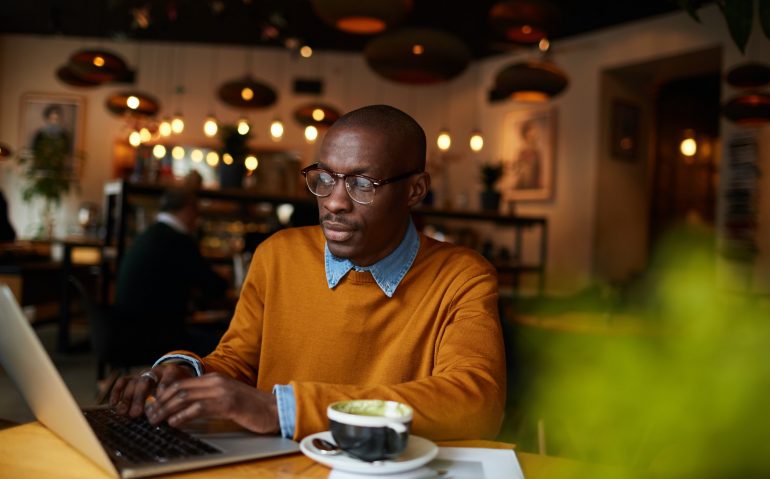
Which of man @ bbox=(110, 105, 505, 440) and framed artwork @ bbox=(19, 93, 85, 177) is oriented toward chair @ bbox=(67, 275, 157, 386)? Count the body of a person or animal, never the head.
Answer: the framed artwork

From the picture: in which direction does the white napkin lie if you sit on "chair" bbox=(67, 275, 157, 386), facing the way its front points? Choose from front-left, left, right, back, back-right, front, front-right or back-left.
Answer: right

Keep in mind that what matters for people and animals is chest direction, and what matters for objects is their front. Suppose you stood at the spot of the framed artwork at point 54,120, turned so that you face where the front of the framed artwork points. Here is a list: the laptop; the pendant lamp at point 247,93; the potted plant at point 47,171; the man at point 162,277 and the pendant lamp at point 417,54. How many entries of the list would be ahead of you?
5

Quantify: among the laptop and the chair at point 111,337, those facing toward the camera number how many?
0

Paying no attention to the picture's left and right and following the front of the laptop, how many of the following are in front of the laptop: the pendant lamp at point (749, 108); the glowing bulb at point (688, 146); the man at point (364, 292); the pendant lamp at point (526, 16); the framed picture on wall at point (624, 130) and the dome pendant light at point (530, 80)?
6

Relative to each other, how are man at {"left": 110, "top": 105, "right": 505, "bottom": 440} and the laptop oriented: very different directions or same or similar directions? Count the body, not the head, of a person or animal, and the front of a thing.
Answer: very different directions

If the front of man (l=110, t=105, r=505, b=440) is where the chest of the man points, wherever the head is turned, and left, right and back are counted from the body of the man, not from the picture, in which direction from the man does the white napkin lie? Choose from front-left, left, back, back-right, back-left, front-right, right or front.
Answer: front-left

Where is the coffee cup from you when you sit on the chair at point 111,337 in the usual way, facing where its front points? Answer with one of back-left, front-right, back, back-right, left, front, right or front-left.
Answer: right

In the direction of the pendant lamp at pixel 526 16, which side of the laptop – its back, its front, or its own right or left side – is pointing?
front
